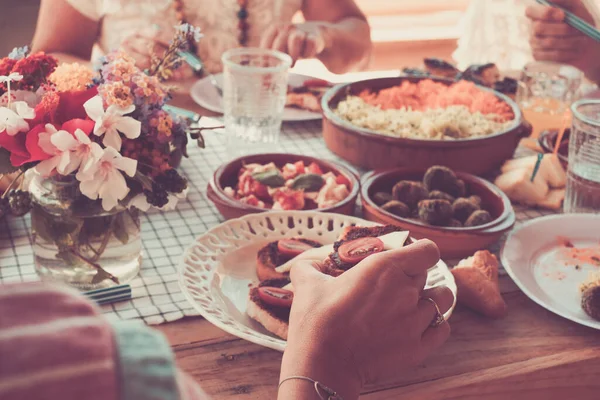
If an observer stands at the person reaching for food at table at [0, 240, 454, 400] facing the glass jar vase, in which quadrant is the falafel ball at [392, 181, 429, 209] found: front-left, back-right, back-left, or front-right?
front-right

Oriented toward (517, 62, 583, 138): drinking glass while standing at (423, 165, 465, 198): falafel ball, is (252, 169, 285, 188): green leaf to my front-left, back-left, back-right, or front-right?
back-left

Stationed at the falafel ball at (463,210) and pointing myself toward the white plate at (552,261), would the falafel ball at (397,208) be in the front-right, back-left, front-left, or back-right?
back-right

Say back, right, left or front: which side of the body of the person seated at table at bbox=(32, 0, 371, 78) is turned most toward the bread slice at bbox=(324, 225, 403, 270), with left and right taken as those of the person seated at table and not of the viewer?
front

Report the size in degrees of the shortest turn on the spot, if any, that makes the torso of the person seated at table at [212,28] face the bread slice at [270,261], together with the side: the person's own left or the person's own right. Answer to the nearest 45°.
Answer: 0° — they already face it

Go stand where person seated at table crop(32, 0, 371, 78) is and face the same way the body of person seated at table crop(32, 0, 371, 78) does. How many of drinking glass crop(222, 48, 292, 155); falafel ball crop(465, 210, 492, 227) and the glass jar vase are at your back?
0

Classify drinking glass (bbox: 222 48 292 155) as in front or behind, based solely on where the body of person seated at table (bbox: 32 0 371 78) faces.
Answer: in front

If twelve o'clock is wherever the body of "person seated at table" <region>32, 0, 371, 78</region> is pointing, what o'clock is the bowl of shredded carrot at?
The bowl of shredded carrot is roughly at 11 o'clock from the person seated at table.

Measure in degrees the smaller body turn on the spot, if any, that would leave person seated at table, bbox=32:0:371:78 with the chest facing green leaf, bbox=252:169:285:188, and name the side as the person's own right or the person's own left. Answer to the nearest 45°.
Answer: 0° — they already face it

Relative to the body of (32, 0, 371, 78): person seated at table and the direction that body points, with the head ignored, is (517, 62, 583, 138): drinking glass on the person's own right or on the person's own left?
on the person's own left

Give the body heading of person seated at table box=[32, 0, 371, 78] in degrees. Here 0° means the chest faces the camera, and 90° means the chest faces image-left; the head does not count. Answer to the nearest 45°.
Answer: approximately 0°

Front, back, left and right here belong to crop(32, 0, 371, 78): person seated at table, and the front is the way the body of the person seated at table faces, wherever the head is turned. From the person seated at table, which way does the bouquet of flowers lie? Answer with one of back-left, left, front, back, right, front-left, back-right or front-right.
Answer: front

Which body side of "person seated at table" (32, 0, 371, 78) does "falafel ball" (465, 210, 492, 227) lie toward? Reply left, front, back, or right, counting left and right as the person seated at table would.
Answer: front

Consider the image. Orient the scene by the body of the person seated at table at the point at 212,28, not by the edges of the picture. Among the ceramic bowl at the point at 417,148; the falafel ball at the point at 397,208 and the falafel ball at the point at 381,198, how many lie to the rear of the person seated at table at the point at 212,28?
0
